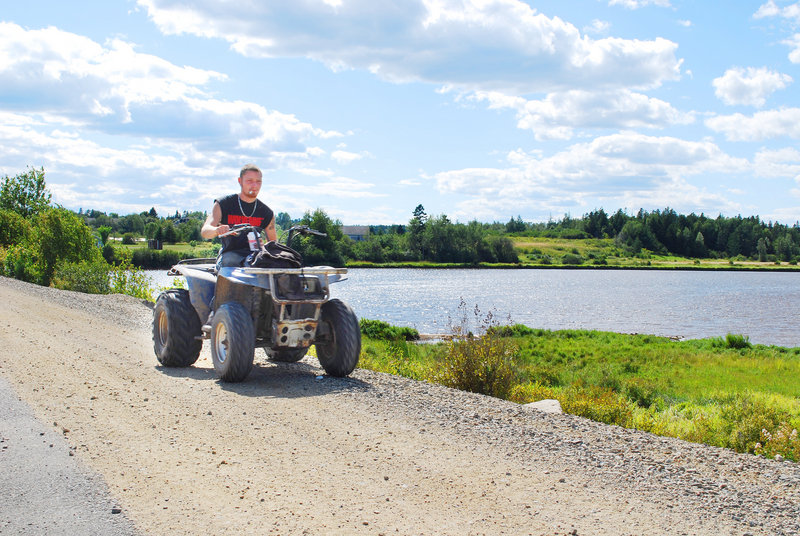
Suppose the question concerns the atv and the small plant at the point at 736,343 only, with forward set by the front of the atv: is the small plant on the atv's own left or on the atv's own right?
on the atv's own left

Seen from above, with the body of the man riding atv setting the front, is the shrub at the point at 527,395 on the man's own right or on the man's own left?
on the man's own left

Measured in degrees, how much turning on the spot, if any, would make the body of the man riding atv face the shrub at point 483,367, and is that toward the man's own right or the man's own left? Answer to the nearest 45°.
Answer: approximately 45° to the man's own left

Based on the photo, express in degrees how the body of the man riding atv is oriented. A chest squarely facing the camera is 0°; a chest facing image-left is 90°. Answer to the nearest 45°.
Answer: approximately 315°

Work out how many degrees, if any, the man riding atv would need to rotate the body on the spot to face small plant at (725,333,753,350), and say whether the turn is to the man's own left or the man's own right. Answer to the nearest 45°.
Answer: approximately 90° to the man's own left

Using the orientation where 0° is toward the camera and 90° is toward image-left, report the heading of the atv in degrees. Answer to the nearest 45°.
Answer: approximately 315°

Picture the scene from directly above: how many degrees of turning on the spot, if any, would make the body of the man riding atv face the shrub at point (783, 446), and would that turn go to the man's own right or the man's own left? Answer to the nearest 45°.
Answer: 0° — they already face it
